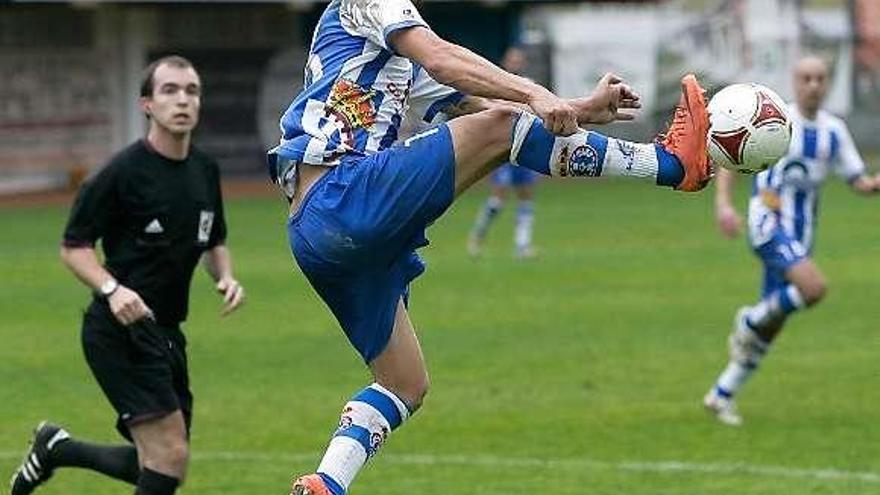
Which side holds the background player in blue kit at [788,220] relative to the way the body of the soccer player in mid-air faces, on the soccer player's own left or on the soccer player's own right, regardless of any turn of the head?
on the soccer player's own left

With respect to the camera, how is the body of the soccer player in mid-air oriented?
to the viewer's right

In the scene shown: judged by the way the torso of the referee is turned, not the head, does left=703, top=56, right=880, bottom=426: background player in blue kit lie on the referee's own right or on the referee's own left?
on the referee's own left

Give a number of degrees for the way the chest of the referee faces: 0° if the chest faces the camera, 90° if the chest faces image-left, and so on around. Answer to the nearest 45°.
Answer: approximately 315°

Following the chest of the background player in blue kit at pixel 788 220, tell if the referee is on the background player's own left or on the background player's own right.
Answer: on the background player's own right

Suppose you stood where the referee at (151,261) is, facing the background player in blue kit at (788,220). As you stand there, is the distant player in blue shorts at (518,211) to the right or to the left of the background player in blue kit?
left
